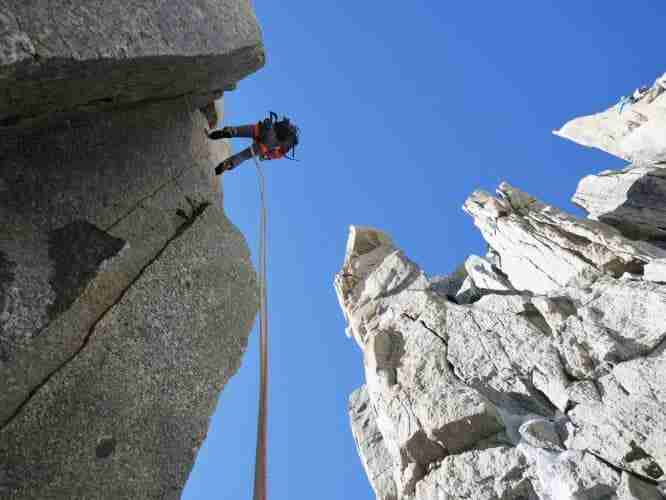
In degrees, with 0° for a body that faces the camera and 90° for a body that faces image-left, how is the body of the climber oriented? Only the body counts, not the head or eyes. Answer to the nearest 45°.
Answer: approximately 90°
